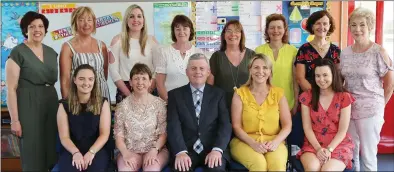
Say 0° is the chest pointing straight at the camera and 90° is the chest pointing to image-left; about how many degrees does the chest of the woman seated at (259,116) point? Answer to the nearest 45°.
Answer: approximately 0°

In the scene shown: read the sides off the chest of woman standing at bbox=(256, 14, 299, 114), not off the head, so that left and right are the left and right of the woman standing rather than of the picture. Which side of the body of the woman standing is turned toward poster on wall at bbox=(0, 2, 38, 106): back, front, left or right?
right

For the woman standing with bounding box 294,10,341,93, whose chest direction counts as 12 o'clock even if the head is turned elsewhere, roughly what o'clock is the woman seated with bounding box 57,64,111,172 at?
The woman seated is roughly at 2 o'clock from the woman standing.

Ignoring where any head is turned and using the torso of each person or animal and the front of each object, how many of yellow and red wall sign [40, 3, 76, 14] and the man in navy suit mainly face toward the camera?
2

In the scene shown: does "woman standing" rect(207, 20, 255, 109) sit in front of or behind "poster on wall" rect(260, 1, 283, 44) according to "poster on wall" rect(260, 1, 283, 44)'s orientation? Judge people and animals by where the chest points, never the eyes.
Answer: in front

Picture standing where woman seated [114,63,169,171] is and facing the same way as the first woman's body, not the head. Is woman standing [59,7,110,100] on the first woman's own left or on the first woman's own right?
on the first woman's own right

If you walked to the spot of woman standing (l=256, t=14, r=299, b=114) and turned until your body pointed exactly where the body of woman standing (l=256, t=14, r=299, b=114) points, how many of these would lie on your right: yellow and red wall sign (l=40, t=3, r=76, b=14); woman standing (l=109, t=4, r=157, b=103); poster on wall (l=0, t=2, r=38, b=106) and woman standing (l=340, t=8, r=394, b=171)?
3

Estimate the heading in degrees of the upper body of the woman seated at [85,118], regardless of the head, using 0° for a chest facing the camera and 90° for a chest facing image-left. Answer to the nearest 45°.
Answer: approximately 0°

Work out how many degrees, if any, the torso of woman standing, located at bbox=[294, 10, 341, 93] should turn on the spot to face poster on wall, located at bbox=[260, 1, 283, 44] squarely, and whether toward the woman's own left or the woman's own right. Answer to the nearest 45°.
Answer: approximately 135° to the woman's own right
